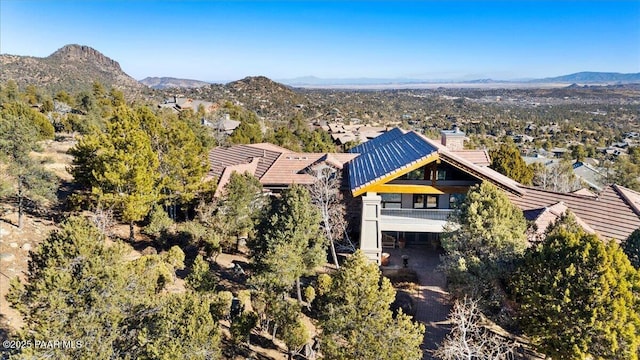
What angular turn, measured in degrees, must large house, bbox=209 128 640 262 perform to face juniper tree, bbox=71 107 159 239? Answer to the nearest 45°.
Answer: approximately 90° to its right

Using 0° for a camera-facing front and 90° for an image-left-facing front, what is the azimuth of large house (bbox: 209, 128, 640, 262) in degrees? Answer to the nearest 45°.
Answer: approximately 0°

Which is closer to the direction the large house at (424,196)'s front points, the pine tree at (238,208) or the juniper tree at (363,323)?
the juniper tree

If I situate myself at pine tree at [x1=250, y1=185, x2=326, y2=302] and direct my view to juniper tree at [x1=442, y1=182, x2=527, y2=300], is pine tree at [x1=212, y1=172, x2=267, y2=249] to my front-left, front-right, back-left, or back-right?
back-left

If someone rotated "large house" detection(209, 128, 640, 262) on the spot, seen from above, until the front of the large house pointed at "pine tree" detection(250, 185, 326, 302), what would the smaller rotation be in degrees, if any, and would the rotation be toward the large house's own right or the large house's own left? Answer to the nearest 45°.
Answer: approximately 45° to the large house's own right

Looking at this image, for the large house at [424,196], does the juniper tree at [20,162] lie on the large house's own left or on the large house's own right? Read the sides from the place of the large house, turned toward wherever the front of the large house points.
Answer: on the large house's own right

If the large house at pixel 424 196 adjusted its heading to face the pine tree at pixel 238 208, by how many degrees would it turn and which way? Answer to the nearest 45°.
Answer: approximately 45° to its right
